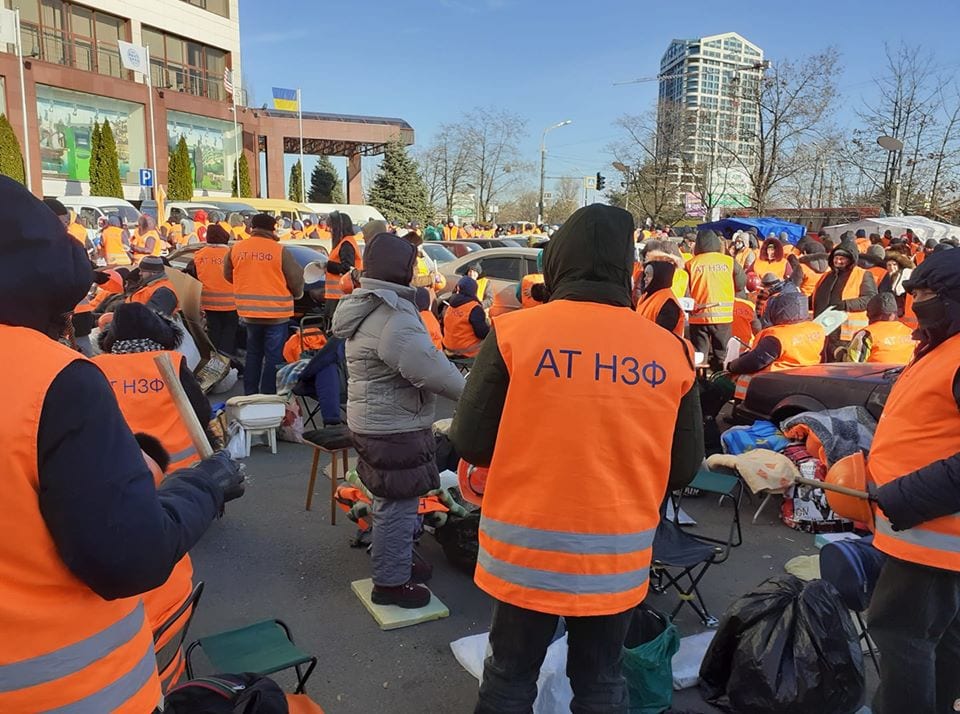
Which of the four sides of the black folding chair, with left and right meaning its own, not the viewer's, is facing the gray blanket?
back

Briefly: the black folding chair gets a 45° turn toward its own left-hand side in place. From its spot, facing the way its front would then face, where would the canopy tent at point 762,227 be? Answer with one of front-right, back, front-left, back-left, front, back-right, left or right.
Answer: back

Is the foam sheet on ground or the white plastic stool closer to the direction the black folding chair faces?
the foam sheet on ground

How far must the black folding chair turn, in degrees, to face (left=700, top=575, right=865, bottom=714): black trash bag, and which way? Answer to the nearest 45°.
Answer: approximately 90° to its left

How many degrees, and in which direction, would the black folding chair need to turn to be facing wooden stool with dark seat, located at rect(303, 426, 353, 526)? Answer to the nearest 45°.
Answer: approximately 45° to its right

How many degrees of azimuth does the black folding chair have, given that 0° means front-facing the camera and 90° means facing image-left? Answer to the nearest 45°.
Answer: approximately 45°

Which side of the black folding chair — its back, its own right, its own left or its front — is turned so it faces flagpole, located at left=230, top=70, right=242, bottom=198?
right
